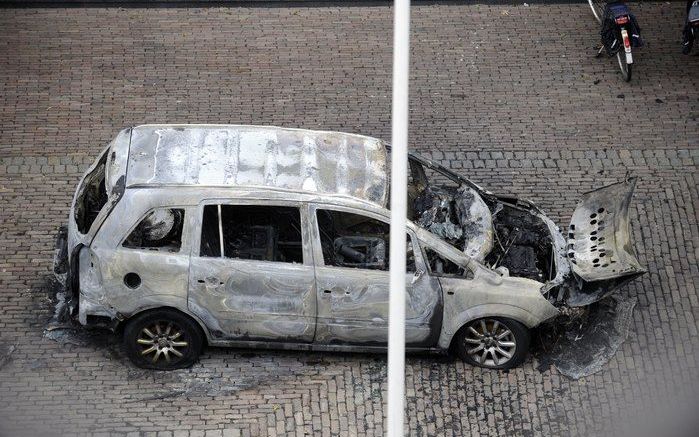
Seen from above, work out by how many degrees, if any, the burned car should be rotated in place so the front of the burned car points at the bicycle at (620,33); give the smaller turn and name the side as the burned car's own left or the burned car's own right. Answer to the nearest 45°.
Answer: approximately 45° to the burned car's own left

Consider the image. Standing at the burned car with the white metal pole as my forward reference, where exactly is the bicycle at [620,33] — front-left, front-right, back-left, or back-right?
back-left

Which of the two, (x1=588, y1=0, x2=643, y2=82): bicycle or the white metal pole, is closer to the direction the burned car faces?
the bicycle

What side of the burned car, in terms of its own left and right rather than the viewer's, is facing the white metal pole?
right

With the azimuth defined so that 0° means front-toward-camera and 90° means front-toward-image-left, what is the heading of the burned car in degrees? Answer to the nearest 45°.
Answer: approximately 270°
